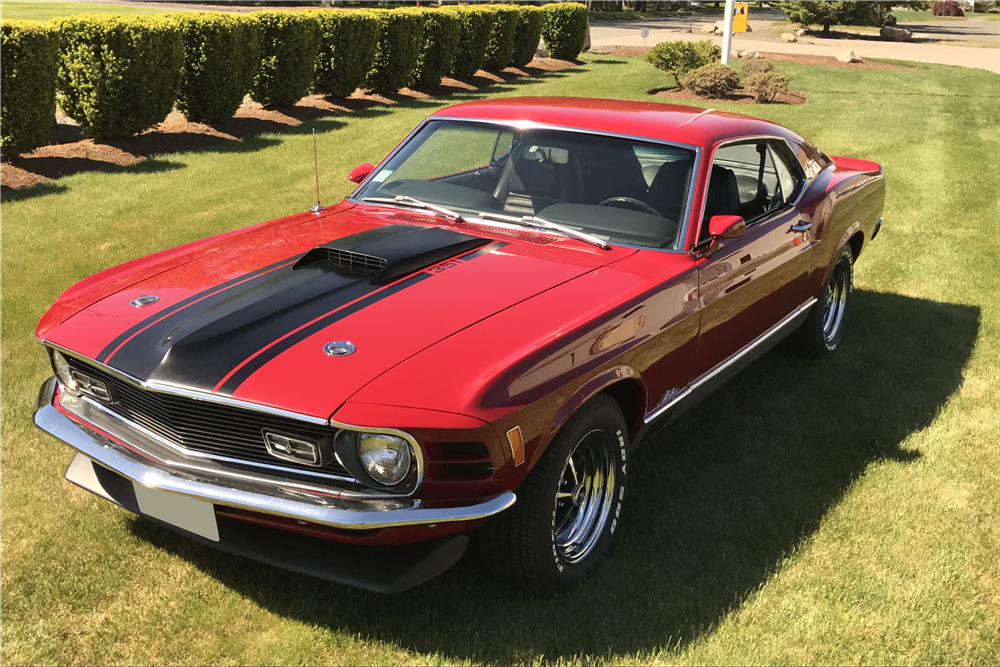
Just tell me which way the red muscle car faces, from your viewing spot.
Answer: facing the viewer and to the left of the viewer

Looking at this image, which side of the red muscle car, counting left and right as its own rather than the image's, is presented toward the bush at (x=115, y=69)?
right

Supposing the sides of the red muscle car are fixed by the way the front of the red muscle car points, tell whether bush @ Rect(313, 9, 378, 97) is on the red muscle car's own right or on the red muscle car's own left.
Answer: on the red muscle car's own right

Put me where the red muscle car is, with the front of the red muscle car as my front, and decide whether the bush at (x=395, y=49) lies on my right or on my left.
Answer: on my right

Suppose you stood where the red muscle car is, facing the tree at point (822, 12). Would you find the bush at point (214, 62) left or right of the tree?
left

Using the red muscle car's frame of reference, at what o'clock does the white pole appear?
The white pole is roughly at 5 o'clock from the red muscle car.

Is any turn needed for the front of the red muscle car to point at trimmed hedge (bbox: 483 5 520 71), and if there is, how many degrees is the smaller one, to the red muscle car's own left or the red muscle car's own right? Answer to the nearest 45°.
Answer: approximately 135° to the red muscle car's own right

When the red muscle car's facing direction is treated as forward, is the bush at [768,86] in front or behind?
behind

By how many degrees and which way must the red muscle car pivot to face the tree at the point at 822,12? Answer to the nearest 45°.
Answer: approximately 180°

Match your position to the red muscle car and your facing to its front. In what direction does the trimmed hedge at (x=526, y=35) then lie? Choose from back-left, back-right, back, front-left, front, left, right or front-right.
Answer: back-right

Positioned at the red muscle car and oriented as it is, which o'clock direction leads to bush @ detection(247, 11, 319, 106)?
The bush is roughly at 4 o'clock from the red muscle car.

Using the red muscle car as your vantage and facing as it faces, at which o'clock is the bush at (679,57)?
The bush is roughly at 5 o'clock from the red muscle car.

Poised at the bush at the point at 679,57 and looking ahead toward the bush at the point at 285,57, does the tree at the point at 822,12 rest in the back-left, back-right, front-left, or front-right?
back-right

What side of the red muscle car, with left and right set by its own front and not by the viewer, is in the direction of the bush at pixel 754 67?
back

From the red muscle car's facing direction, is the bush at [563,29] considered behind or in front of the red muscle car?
behind
